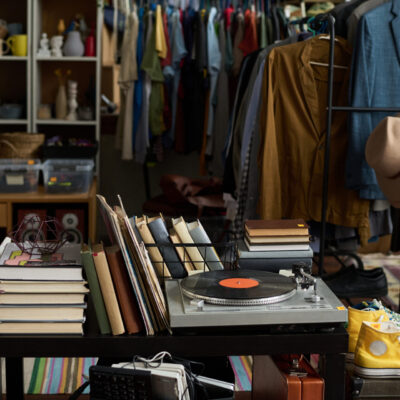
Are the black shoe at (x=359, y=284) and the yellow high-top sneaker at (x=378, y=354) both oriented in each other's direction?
no

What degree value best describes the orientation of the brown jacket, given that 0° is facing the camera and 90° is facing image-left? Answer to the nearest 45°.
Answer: approximately 315°

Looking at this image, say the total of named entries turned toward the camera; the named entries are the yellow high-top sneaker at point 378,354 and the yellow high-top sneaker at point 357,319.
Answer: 0

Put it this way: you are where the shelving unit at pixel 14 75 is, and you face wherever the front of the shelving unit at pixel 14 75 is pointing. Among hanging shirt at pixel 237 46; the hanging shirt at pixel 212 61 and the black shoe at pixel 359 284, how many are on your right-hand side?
0

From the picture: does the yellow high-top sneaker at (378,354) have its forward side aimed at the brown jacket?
no

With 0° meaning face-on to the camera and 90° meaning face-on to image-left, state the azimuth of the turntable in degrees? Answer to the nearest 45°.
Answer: approximately 0°

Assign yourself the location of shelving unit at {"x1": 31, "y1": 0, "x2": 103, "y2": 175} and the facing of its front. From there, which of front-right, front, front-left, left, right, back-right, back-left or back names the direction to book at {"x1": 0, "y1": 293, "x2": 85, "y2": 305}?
front

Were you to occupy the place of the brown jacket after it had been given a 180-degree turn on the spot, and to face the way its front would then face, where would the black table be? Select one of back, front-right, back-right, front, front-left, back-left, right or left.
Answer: back-left

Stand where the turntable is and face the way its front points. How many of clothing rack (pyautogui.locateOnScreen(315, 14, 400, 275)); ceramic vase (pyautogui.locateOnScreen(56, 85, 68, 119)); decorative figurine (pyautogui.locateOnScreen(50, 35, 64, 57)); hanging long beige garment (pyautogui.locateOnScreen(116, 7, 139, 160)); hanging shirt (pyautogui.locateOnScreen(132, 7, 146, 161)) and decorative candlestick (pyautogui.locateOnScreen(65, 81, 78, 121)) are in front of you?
0

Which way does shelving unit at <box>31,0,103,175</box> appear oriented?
toward the camera

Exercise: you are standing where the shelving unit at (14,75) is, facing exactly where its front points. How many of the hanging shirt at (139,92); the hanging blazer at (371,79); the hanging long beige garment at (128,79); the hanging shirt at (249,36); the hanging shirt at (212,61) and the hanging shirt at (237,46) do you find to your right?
0
